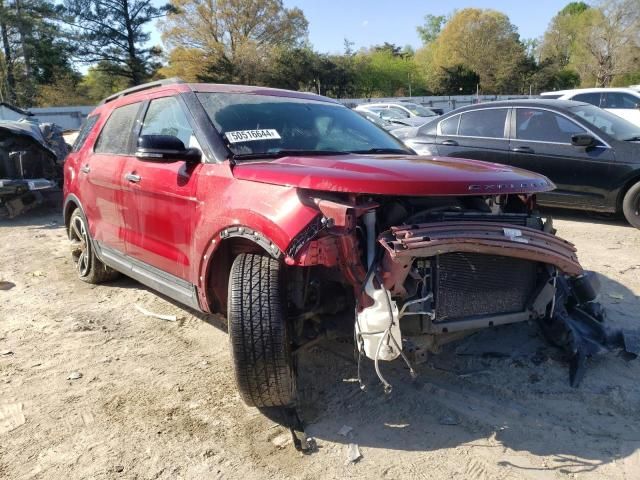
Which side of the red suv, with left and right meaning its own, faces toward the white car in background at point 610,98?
left

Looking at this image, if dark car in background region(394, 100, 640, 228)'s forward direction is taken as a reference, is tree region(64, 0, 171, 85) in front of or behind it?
behind

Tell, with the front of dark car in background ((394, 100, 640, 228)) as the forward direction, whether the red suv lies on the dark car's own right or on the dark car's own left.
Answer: on the dark car's own right

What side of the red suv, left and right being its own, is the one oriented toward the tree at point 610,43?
left

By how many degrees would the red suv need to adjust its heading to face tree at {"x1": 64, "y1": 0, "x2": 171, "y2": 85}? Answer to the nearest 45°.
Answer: approximately 135° to its left

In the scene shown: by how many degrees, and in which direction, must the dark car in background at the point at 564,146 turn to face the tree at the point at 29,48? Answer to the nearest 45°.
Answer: approximately 180°

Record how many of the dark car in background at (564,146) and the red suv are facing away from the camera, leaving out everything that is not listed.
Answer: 0

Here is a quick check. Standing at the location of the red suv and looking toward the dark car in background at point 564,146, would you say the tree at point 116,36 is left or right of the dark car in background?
left

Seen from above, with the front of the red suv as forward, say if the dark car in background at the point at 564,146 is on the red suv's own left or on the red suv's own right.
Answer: on the red suv's own left
